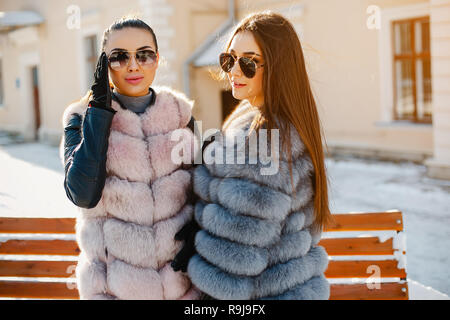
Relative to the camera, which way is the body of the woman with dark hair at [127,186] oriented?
toward the camera

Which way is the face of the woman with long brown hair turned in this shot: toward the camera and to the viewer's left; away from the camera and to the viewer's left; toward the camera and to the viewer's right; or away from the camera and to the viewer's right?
toward the camera and to the viewer's left

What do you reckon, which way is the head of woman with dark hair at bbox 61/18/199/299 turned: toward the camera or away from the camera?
toward the camera

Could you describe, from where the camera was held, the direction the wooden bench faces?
facing the viewer

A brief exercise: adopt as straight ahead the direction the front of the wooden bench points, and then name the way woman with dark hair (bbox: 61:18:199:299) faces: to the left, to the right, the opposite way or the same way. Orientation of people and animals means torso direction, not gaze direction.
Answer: the same way
